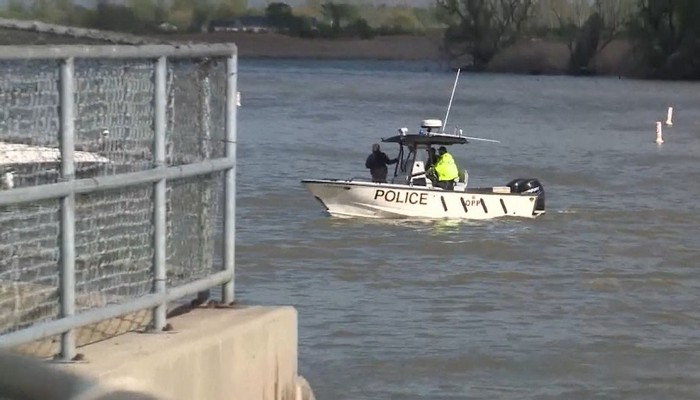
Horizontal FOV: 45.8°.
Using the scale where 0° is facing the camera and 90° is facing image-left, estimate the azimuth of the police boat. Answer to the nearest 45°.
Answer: approximately 90°

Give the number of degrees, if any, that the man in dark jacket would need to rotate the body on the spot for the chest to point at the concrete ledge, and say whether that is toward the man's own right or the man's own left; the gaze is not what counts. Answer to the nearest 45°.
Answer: approximately 180°

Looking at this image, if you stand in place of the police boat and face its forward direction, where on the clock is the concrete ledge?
The concrete ledge is roughly at 9 o'clock from the police boat.

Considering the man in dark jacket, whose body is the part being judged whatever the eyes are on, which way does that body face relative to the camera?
away from the camera

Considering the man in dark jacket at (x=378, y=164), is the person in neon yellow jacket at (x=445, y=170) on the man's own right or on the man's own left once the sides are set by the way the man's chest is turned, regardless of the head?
on the man's own right

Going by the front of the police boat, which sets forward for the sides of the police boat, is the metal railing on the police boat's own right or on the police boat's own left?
on the police boat's own left

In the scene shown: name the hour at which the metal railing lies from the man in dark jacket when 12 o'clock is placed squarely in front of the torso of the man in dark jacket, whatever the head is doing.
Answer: The metal railing is roughly at 6 o'clock from the man in dark jacket.
